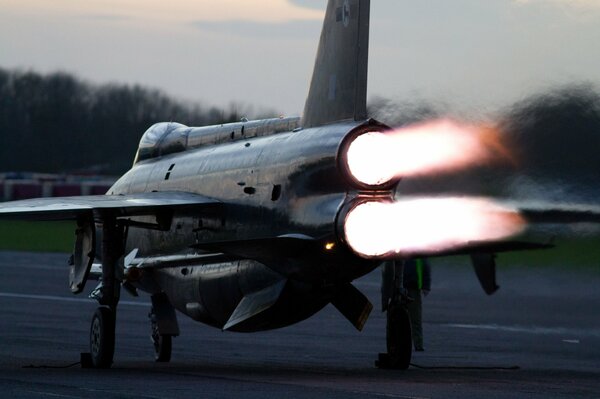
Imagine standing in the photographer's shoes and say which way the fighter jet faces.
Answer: facing away from the viewer and to the left of the viewer
